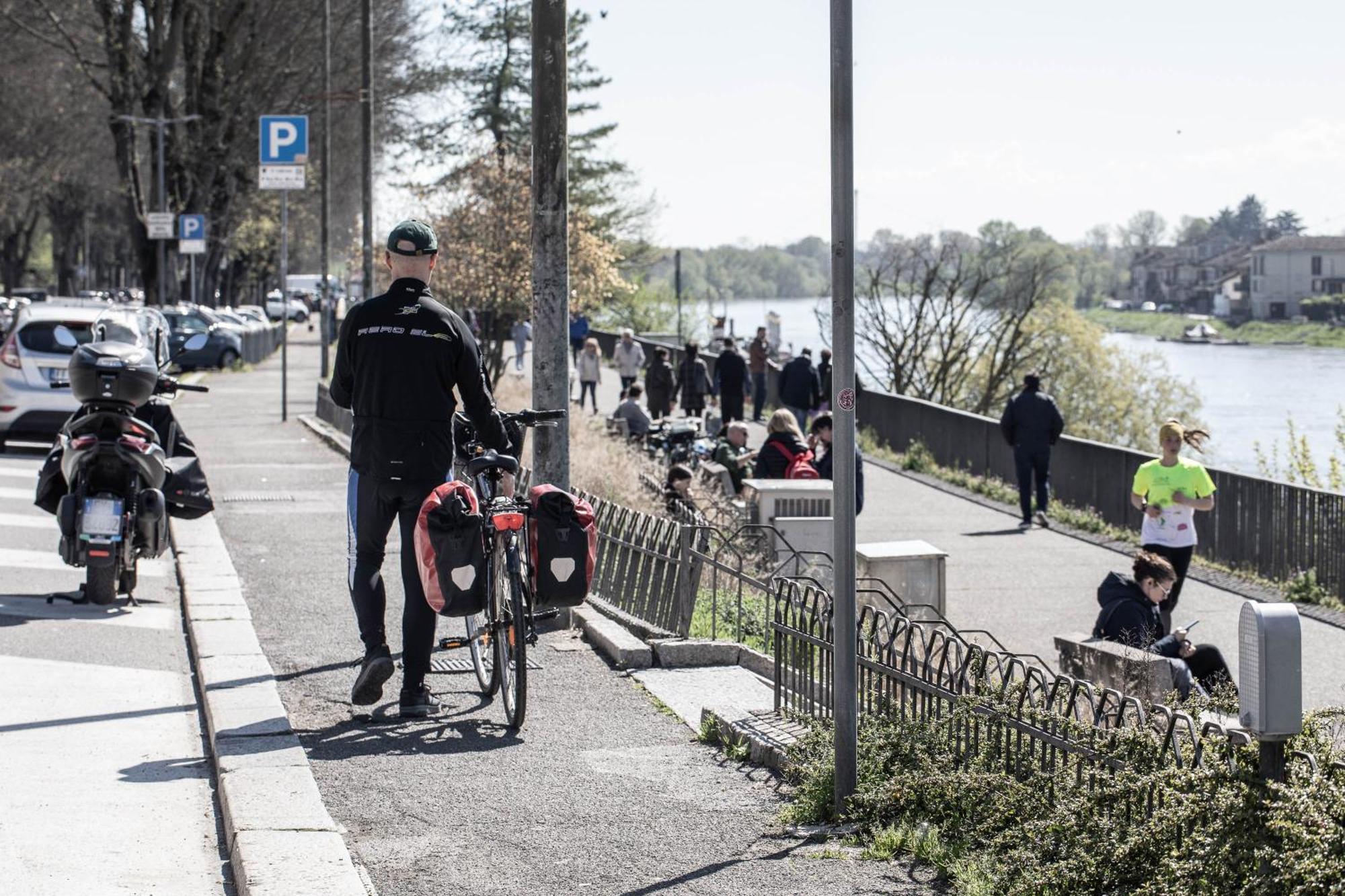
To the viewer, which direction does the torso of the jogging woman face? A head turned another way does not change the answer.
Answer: toward the camera

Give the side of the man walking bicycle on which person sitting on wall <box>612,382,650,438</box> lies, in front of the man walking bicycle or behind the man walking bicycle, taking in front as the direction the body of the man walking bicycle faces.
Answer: in front

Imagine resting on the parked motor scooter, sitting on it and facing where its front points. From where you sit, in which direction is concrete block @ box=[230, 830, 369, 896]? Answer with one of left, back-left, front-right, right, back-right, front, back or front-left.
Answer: back

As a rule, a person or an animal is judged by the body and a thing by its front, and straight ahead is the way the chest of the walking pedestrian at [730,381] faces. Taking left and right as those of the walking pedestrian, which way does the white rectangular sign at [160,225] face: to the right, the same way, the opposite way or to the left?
the opposite way

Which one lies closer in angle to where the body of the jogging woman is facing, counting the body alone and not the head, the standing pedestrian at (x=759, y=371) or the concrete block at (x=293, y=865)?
the concrete block

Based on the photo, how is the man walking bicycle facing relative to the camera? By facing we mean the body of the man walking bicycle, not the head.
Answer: away from the camera

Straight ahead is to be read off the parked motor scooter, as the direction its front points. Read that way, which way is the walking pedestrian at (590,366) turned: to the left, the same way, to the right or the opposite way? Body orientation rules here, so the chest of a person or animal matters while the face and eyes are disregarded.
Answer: the opposite way

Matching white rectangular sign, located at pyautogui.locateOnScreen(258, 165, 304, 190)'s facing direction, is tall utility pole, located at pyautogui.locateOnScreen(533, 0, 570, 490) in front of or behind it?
in front

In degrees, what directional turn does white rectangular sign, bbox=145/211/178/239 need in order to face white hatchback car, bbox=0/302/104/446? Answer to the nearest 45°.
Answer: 0° — it already faces it

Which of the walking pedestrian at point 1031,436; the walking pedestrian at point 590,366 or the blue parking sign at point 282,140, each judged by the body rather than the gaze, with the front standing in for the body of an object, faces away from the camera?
the walking pedestrian at point 1031,436

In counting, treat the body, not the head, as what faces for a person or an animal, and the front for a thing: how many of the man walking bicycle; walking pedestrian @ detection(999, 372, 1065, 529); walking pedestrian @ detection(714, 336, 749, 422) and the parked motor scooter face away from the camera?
4
